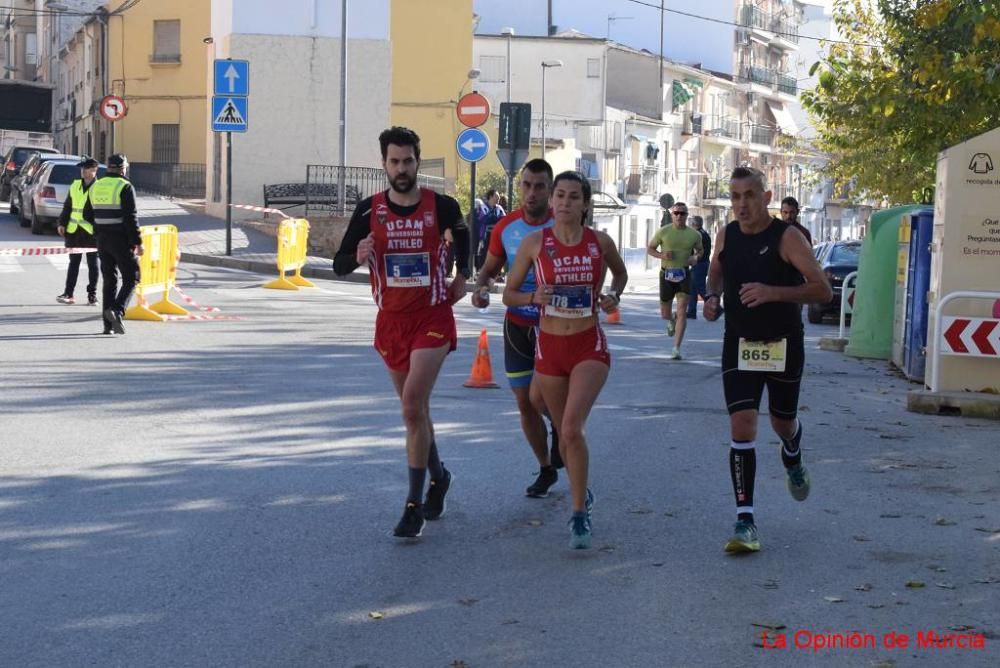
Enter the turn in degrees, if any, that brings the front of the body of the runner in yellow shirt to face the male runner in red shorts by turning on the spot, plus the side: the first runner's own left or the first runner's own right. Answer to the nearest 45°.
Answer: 0° — they already face them

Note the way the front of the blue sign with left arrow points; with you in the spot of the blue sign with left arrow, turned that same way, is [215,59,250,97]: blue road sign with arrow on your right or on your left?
on your right

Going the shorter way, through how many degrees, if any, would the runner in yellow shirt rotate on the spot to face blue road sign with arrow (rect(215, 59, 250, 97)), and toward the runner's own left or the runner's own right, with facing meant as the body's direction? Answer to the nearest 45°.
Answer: approximately 135° to the runner's own right

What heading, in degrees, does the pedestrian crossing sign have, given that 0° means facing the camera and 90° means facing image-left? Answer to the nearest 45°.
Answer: approximately 0°

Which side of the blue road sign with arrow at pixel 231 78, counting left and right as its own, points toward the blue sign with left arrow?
left

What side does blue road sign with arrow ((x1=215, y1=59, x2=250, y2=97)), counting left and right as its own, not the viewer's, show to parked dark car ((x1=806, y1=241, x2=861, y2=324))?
left
